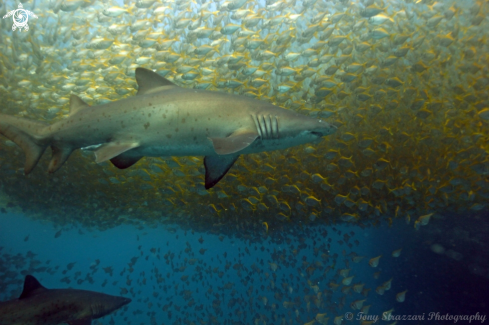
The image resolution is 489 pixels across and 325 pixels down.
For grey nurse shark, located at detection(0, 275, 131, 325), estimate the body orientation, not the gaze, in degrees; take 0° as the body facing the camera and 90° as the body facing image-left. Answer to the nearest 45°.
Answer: approximately 270°

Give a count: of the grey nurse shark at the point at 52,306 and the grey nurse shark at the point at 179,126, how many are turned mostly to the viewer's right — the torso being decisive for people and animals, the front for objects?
2

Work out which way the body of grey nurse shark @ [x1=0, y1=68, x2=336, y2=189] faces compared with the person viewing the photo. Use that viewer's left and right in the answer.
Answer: facing to the right of the viewer
